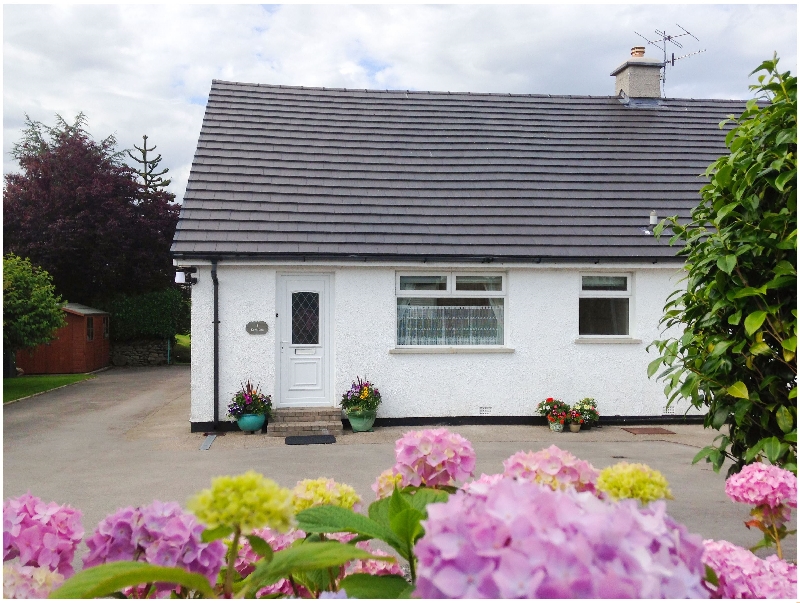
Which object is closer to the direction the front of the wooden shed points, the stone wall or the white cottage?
the white cottage

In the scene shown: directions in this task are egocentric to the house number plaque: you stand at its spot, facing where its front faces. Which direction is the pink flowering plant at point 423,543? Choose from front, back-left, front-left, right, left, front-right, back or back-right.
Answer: front

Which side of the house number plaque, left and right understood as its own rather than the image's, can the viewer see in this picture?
front

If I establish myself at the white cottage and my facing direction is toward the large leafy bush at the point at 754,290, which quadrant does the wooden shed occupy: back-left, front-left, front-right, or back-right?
back-right

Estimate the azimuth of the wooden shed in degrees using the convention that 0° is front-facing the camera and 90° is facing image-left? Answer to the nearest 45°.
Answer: approximately 315°

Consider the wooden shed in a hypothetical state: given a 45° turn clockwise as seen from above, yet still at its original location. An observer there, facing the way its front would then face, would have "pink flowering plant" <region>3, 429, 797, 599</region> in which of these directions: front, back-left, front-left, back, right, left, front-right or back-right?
front

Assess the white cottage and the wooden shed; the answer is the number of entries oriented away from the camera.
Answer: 0

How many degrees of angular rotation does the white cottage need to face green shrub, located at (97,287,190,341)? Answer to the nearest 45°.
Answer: approximately 135° to its right

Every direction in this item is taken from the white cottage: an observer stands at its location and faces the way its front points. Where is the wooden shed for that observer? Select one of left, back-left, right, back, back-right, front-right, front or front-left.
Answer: back-right

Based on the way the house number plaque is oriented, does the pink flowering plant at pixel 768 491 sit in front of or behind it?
in front

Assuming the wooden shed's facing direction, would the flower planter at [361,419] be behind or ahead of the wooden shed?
ahead

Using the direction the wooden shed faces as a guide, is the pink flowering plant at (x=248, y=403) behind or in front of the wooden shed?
in front

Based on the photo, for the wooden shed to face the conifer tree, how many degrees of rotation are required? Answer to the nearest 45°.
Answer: approximately 135° to its left

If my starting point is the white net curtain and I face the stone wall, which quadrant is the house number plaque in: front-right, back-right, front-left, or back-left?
front-left

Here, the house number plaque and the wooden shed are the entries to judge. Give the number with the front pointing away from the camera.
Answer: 0
